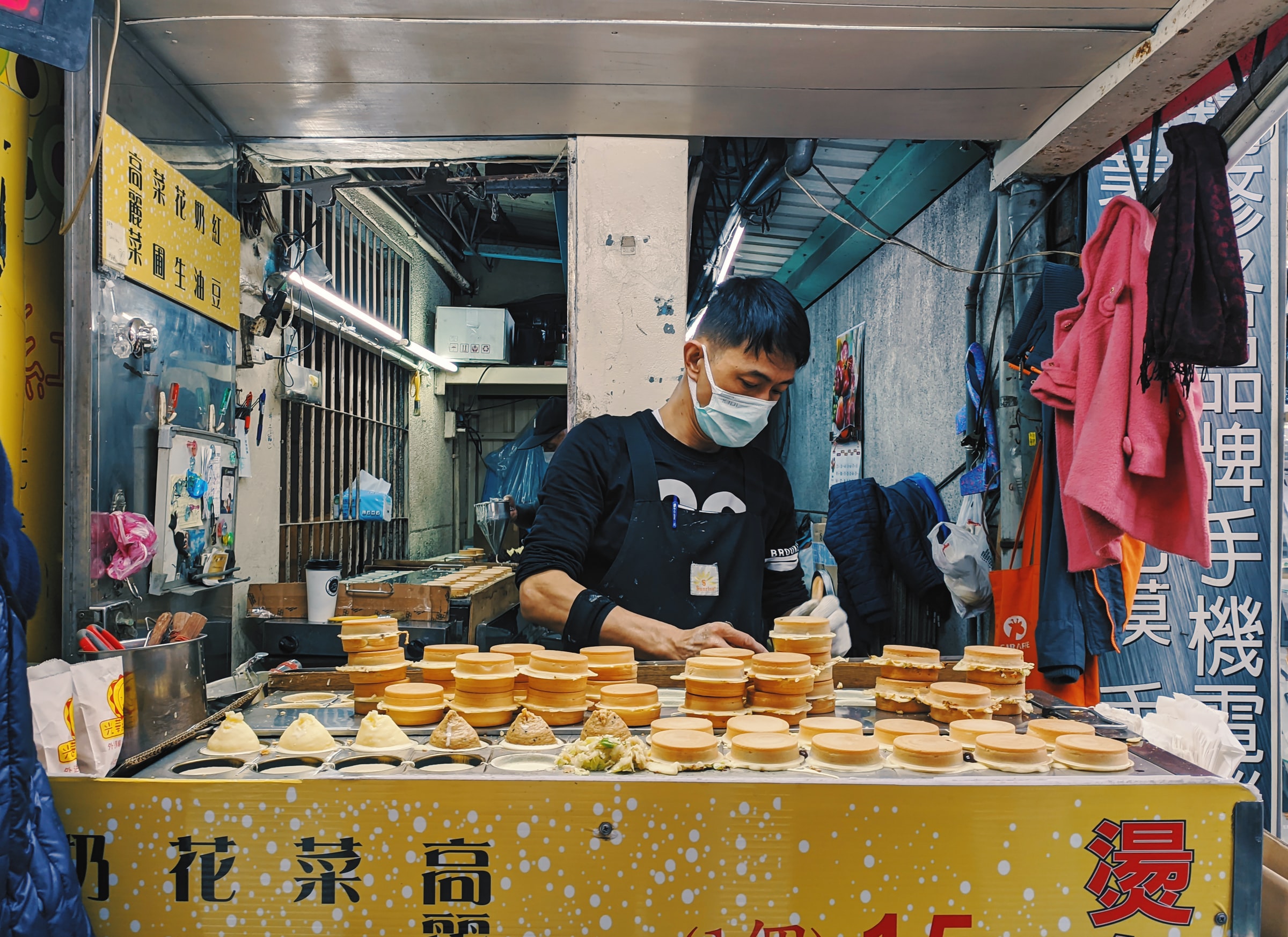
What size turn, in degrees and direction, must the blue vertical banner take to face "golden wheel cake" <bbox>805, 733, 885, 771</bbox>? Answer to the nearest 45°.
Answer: approximately 45° to its right

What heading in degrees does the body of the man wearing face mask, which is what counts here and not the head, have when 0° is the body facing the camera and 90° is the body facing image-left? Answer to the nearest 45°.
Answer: approximately 315°

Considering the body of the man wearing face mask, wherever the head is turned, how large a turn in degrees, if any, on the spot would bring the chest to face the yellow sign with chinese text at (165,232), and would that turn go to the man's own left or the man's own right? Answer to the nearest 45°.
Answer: approximately 135° to the man's own right

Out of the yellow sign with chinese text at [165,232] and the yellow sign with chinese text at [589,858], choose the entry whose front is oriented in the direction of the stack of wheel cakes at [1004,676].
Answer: the yellow sign with chinese text at [165,232]
